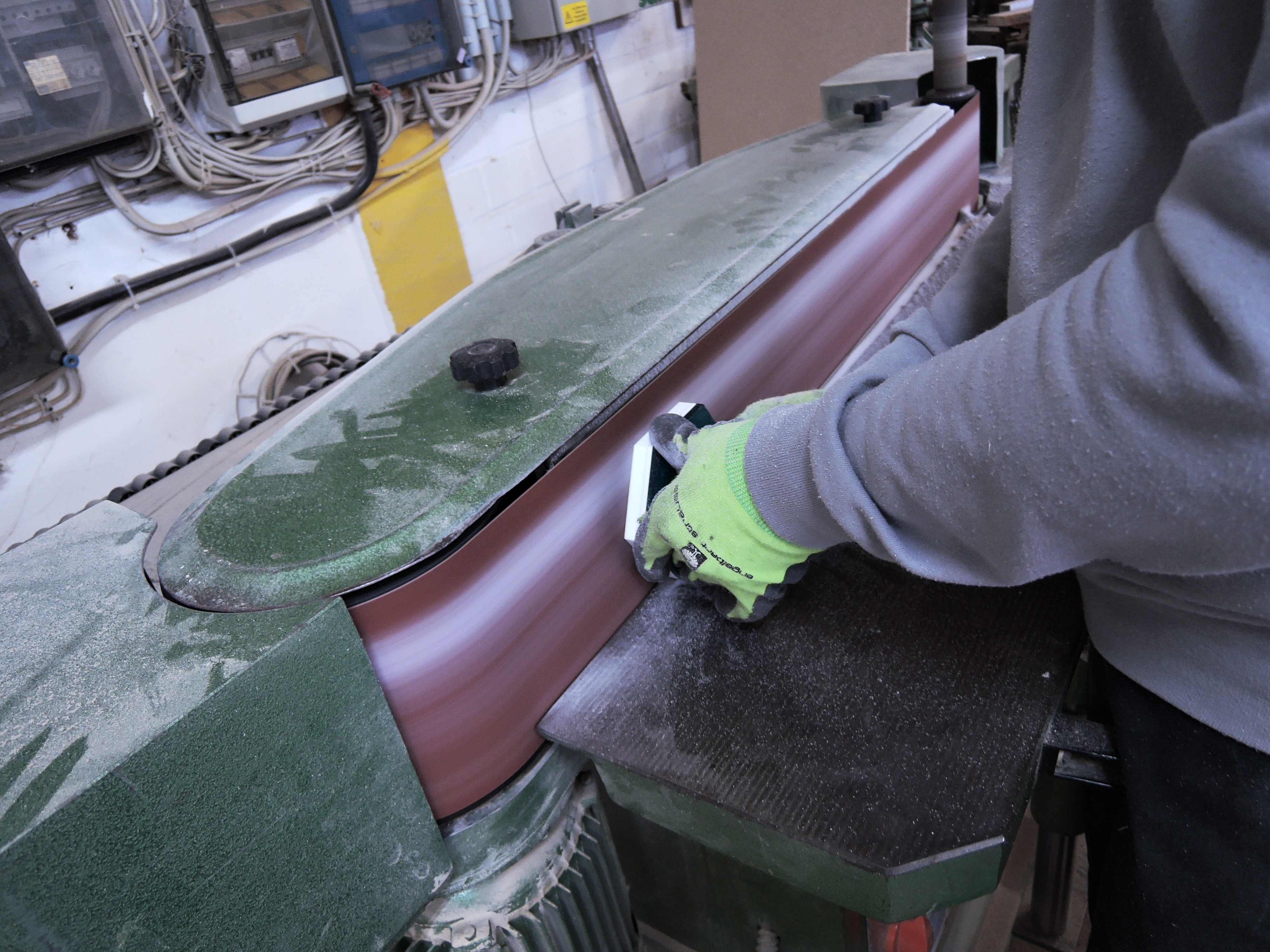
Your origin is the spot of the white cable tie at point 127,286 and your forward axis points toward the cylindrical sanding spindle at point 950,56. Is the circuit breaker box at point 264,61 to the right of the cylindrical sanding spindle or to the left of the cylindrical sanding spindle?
left

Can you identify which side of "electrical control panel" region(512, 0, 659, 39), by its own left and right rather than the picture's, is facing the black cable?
right

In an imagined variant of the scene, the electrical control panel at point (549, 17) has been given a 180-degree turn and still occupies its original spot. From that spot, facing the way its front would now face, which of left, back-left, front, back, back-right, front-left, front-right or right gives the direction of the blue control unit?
left

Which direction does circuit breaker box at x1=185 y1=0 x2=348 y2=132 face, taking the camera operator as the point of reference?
facing the viewer and to the right of the viewer

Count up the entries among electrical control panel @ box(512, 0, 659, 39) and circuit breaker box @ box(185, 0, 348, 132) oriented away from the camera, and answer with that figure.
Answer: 0

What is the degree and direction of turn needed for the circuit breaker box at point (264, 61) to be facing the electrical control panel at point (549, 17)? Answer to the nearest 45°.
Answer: approximately 90° to its left

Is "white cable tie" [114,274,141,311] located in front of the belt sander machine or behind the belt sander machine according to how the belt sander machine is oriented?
behind

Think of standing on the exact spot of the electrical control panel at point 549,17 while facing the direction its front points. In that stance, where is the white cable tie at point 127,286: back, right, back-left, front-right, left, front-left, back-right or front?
right

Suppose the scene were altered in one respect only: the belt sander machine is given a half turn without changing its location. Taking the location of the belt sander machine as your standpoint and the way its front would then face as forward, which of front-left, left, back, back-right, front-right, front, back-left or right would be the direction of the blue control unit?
front-right

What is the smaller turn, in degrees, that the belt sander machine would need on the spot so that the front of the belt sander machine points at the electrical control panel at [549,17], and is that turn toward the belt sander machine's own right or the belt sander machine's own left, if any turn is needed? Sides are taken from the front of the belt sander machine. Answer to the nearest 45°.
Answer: approximately 135° to the belt sander machine's own left

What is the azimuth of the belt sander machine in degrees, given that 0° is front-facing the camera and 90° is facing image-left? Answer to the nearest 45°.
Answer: approximately 315°

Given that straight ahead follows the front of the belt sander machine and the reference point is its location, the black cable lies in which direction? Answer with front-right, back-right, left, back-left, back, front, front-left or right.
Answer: back-left

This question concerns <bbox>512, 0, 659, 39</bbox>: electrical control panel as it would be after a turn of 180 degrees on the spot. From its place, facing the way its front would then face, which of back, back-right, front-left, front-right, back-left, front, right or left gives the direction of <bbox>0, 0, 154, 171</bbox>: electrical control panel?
left
